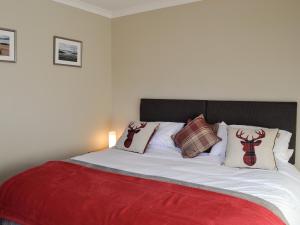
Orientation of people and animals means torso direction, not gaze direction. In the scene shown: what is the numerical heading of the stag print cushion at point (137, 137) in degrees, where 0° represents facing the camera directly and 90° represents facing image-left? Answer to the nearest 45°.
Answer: approximately 45°

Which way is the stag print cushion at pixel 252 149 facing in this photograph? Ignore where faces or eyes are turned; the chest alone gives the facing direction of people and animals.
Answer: toward the camera

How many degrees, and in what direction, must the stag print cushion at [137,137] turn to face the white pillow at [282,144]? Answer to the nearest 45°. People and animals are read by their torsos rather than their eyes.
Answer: approximately 90° to its left

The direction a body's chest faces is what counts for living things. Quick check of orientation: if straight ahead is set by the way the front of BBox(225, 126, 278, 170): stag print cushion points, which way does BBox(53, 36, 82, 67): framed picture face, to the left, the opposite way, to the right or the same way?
to the left

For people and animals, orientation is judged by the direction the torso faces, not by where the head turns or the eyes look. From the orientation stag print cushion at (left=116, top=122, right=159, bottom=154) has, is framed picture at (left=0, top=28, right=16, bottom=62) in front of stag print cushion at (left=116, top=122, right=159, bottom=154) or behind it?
in front

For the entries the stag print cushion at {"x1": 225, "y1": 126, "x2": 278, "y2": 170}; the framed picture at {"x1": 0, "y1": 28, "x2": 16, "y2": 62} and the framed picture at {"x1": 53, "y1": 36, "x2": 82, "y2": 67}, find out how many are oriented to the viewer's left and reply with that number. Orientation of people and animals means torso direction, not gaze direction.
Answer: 0

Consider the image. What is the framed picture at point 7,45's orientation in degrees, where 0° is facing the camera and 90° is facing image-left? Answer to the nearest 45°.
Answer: approximately 315°

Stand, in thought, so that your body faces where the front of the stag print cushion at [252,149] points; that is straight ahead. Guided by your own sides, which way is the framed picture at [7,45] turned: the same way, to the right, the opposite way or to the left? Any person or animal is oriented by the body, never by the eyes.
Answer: to the left

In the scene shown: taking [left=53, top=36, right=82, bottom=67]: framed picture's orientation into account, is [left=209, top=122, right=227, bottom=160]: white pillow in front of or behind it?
in front

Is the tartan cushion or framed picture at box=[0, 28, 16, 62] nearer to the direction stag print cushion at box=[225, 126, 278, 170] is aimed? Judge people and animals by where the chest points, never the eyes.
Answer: the framed picture

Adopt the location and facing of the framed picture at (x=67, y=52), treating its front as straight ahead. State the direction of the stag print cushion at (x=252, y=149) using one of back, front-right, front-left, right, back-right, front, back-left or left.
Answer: front

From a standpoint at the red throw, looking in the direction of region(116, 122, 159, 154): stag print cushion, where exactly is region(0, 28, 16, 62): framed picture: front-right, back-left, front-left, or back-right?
front-left

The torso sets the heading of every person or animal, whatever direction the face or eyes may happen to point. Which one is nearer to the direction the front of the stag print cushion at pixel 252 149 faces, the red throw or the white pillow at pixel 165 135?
the red throw

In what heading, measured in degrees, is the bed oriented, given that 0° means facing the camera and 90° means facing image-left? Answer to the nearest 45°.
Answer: approximately 45°

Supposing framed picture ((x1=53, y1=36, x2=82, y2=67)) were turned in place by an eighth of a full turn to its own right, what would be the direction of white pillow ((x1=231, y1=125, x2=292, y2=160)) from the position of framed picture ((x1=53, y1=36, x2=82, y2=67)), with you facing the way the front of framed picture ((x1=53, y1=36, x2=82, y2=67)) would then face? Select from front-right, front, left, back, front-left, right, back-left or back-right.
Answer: front-left
